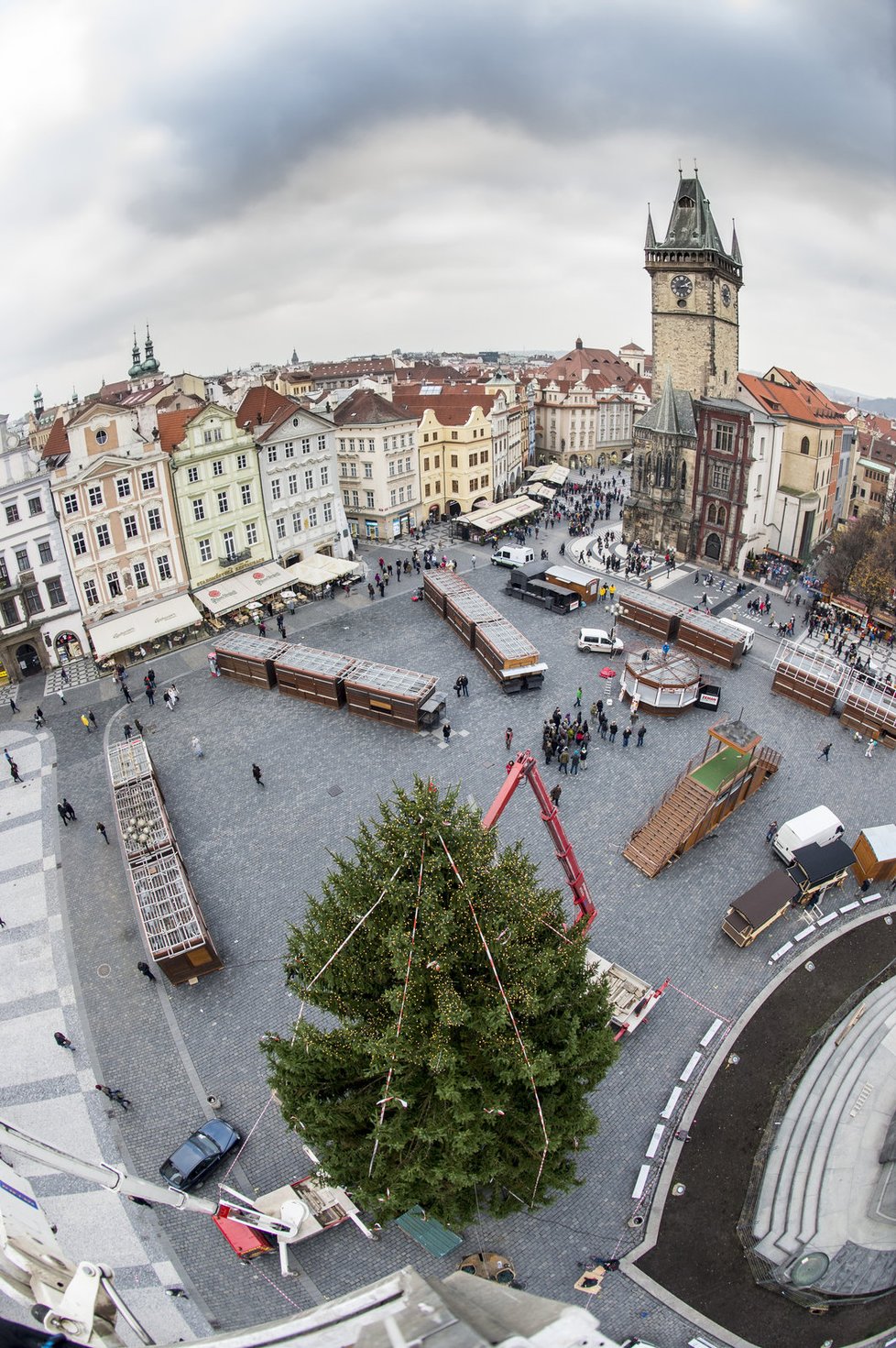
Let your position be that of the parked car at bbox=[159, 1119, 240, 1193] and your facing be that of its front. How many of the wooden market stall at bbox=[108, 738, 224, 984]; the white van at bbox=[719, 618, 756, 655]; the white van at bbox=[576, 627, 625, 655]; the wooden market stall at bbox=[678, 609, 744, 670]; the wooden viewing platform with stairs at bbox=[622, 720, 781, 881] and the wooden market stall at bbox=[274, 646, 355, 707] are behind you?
0

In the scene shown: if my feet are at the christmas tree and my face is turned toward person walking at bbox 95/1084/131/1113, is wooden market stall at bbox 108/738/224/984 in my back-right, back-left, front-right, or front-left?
front-right

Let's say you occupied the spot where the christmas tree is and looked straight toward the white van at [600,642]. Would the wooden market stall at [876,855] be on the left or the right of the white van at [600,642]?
right

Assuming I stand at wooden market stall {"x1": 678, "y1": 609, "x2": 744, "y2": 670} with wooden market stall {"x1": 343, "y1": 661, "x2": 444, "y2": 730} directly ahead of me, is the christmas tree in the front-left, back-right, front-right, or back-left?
front-left

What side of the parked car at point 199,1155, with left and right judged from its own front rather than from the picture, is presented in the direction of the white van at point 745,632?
front

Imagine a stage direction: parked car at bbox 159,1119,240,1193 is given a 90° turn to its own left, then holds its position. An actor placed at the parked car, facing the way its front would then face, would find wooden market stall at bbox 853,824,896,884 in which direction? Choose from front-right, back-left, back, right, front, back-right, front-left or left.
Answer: back-right

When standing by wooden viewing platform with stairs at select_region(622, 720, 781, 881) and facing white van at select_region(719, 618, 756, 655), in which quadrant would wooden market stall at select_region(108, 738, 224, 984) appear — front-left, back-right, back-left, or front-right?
back-left

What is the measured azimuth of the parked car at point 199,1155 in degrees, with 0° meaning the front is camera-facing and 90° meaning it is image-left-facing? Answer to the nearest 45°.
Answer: approximately 225°

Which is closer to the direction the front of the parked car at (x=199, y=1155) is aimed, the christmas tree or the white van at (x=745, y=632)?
the white van
